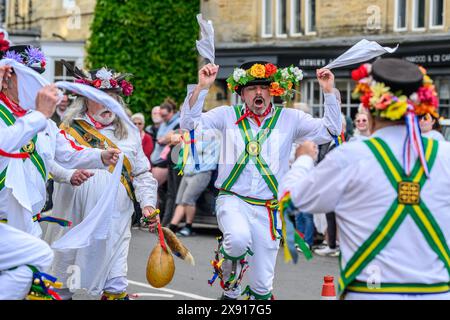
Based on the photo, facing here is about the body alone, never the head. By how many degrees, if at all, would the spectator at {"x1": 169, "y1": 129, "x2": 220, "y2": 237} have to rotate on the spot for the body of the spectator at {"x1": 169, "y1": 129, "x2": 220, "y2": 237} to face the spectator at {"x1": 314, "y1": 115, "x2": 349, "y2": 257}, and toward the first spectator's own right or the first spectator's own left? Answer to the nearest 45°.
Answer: approximately 90° to the first spectator's own left

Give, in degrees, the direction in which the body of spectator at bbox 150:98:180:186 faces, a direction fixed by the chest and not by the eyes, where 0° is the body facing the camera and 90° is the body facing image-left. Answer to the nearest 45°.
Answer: approximately 45°

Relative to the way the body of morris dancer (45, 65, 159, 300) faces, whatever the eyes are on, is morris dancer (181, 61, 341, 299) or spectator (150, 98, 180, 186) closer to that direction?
the morris dancer

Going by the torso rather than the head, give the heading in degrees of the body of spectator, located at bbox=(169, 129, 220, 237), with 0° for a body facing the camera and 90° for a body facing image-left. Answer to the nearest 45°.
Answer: approximately 45°

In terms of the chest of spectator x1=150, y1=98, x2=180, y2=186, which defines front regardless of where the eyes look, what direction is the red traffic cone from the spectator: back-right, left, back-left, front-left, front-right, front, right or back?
front-left

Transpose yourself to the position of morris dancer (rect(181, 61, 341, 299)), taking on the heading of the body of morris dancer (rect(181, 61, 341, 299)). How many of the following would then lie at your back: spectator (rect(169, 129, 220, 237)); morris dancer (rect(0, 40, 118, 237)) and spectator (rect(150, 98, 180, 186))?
2

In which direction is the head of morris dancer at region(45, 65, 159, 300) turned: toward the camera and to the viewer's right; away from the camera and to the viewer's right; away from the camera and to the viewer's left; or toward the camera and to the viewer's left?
toward the camera and to the viewer's right

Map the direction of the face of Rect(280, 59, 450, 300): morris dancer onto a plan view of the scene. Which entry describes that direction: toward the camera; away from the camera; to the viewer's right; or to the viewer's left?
away from the camera

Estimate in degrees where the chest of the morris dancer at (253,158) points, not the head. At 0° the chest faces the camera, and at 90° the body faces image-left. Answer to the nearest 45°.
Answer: approximately 0°
